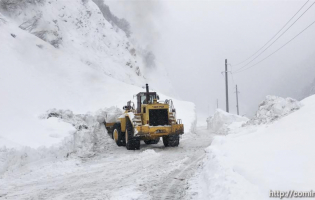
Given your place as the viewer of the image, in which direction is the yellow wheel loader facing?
facing away from the viewer and to the left of the viewer
